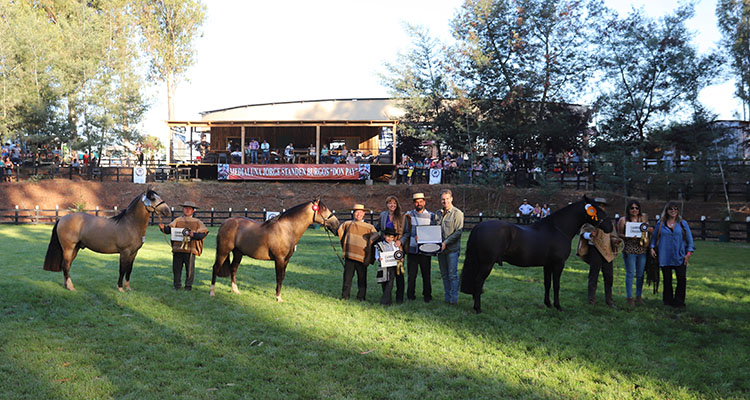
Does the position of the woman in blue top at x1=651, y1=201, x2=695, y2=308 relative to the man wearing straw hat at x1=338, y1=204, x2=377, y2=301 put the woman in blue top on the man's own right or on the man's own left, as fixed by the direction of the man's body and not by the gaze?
on the man's own left

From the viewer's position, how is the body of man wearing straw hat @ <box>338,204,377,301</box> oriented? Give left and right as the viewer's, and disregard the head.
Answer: facing the viewer

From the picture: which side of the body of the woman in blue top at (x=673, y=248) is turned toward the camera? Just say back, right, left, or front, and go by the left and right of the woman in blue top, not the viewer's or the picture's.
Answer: front

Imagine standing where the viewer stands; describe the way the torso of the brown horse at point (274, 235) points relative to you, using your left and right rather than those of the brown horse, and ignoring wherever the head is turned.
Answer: facing to the right of the viewer

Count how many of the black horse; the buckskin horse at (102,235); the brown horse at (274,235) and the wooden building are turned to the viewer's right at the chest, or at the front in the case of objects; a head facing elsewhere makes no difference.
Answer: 3

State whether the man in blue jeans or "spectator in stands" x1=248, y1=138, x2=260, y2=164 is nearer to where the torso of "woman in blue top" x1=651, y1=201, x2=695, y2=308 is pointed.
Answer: the man in blue jeans

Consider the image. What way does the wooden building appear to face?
toward the camera

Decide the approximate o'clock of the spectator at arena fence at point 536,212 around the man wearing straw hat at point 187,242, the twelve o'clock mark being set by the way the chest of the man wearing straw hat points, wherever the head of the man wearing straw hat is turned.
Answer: The spectator at arena fence is roughly at 8 o'clock from the man wearing straw hat.

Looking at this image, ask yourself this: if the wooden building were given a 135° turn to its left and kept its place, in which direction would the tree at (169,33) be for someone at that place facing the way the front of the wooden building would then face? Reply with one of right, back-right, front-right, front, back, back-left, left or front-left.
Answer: left

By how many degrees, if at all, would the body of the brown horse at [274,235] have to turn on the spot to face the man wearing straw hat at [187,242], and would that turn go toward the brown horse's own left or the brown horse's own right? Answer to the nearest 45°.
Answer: approximately 180°

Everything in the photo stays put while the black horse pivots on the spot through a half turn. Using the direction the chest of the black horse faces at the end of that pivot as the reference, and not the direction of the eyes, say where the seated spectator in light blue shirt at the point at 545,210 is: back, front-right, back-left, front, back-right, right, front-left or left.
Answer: right

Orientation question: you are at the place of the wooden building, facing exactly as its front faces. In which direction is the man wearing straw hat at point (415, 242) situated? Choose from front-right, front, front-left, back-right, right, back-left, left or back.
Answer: front

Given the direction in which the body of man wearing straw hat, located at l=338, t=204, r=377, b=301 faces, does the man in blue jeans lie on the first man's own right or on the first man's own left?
on the first man's own left

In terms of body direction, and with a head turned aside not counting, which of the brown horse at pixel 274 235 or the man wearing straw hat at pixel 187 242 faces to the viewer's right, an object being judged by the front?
the brown horse

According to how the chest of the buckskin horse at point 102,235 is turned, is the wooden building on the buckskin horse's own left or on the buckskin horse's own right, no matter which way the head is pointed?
on the buckskin horse's own left

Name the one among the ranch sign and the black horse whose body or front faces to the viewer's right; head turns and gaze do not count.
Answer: the black horse

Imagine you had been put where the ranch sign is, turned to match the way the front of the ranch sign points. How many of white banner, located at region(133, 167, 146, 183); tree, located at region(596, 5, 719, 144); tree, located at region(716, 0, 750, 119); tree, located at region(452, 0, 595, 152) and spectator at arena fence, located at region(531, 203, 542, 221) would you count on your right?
1

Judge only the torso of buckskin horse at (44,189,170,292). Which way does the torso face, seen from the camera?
to the viewer's right

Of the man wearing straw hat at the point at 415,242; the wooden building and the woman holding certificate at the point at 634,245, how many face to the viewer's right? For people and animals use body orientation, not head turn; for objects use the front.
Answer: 0

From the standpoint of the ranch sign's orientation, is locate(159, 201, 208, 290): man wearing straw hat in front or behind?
in front
